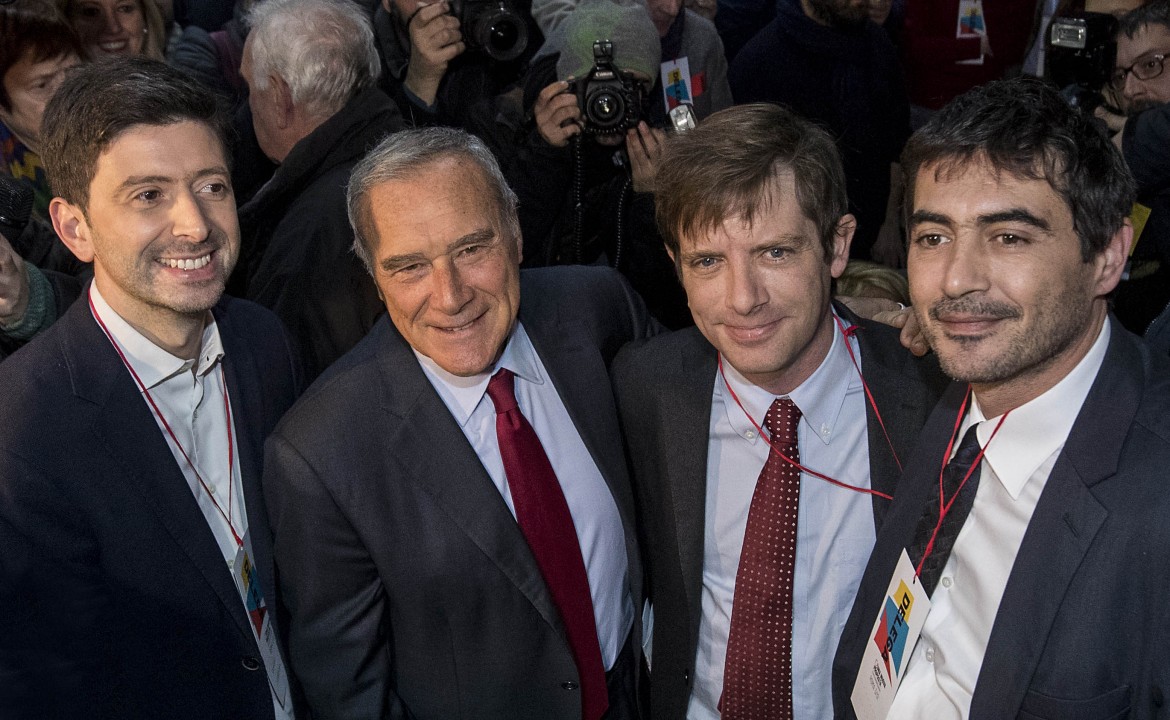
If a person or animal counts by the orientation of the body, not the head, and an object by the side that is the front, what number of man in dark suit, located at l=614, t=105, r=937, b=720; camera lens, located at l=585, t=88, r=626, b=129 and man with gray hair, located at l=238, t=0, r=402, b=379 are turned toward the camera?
2

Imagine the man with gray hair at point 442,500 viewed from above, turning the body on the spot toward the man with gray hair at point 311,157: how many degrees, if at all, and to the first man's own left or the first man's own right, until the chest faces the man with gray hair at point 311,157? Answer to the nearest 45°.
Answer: approximately 135° to the first man's own left

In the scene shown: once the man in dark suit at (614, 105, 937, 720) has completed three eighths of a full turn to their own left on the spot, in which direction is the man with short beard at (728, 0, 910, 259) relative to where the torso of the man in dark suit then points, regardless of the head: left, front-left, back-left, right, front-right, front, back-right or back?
front-left

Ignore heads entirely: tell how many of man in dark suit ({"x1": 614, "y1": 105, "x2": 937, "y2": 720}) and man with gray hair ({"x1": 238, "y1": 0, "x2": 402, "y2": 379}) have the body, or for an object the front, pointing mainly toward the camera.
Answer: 1

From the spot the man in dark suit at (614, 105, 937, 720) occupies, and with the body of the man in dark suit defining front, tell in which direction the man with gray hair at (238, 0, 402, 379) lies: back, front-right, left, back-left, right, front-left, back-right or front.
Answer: back-right

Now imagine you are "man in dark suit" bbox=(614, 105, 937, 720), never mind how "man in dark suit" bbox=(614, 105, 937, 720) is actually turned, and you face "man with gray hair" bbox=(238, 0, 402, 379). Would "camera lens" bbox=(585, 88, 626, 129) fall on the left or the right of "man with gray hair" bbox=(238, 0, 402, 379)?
right

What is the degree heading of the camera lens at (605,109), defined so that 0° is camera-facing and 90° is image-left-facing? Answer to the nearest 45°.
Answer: approximately 0°

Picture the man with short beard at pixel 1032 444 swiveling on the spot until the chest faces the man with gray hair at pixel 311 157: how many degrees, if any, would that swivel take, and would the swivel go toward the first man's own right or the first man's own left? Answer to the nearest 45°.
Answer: approximately 90° to the first man's own right
